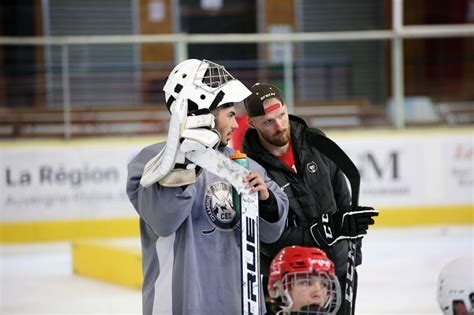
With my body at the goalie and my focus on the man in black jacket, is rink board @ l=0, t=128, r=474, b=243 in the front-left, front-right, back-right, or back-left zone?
front-left

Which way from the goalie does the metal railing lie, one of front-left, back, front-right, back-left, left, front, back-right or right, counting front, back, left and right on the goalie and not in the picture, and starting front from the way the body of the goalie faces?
back-left

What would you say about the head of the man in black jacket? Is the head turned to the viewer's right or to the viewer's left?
to the viewer's left

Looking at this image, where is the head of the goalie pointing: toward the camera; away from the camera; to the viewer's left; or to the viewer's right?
to the viewer's right

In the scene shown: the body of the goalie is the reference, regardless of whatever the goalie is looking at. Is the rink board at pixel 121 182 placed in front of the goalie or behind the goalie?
behind

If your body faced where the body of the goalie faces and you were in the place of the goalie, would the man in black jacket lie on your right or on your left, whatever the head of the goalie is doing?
on your left
